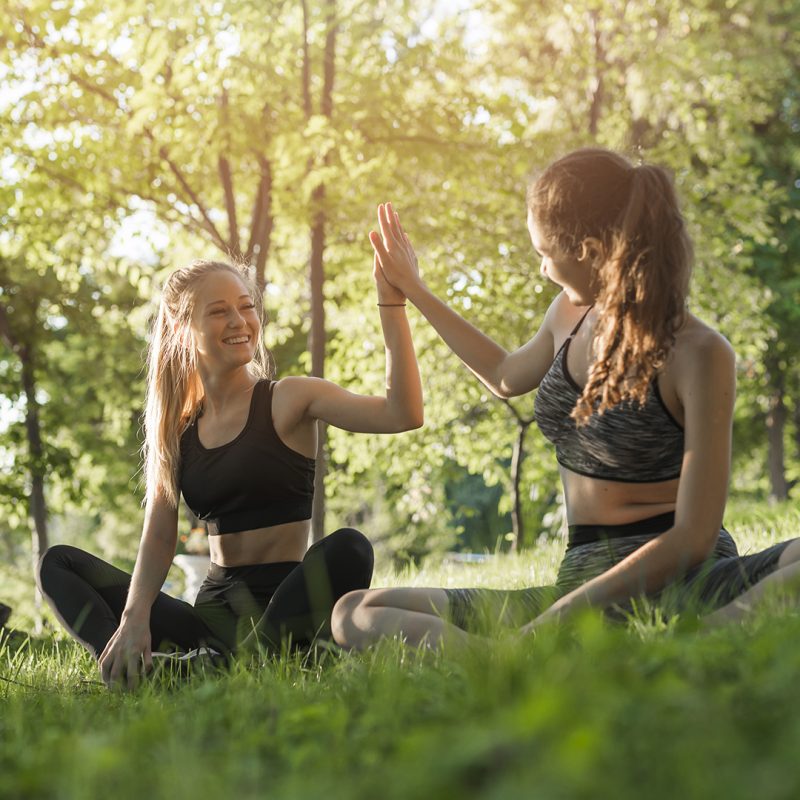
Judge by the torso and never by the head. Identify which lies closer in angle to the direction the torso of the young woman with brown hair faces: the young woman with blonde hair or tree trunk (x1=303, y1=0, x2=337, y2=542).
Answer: the young woman with blonde hair

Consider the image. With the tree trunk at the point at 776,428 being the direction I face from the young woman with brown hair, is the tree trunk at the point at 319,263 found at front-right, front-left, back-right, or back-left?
front-left

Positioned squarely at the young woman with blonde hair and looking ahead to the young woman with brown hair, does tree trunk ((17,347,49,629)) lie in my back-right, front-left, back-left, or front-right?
back-left

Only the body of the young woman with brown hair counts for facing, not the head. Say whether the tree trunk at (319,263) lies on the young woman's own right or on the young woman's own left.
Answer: on the young woman's own right

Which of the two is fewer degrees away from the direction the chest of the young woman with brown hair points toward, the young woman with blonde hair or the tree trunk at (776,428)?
the young woman with blonde hair

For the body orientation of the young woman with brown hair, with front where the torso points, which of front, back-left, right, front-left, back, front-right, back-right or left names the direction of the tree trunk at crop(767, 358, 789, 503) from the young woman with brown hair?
back-right

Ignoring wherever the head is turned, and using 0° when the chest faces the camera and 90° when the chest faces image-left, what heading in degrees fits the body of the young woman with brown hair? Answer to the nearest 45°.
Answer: approximately 45°

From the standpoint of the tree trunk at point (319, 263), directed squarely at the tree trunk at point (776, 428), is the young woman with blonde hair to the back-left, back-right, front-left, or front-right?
back-right

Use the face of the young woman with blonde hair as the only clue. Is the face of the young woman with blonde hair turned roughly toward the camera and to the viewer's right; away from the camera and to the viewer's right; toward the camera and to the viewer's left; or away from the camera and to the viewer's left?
toward the camera and to the viewer's right

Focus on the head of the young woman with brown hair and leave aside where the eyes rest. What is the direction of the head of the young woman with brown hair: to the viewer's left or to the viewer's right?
to the viewer's left

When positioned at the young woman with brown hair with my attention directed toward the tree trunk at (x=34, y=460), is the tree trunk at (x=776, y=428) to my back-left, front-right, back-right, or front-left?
front-right
